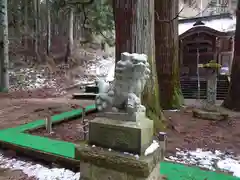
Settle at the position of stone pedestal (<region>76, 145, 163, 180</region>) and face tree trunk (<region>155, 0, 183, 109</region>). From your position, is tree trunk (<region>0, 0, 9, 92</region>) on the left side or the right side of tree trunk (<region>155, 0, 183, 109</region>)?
left

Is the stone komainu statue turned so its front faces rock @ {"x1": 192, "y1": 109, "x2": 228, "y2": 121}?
no

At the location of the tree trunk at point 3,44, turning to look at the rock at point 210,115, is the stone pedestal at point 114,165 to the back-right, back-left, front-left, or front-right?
front-right

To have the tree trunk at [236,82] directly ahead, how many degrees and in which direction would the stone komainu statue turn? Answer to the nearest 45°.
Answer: approximately 90° to its left

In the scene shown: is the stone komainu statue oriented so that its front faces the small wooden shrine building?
no
